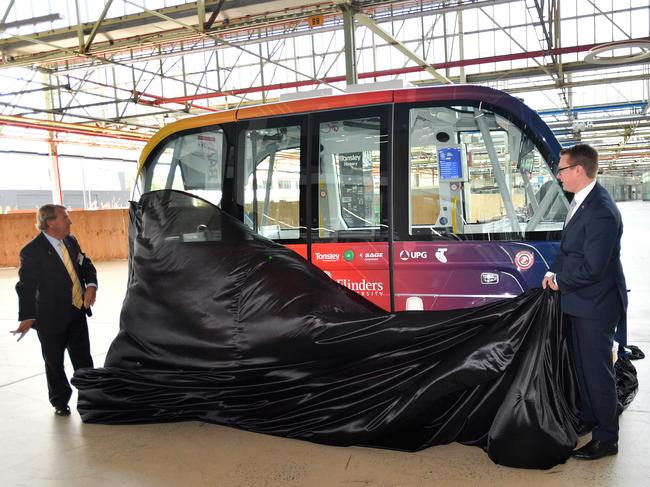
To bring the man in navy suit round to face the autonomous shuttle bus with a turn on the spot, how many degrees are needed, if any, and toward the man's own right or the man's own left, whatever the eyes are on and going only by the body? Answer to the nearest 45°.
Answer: approximately 45° to the man's own right

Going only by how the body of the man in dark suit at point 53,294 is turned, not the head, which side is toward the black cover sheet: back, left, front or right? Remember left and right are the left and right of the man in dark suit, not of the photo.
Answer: front

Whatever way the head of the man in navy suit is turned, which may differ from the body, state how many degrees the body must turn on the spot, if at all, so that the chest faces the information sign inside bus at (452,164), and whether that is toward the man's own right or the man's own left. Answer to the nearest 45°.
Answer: approximately 45° to the man's own right

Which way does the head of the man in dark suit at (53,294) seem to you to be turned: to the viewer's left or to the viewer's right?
to the viewer's right

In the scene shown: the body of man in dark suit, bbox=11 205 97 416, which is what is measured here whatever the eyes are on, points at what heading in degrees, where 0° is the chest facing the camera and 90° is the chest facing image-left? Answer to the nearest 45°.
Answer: approximately 315°

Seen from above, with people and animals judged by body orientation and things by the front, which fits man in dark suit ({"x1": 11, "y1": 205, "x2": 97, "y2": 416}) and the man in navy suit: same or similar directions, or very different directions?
very different directions

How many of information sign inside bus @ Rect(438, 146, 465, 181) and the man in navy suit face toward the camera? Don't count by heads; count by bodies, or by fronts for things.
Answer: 1

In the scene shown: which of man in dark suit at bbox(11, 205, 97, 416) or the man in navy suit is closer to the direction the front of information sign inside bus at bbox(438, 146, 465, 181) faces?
the man in navy suit

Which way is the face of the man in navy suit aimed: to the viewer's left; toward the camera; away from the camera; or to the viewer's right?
to the viewer's left

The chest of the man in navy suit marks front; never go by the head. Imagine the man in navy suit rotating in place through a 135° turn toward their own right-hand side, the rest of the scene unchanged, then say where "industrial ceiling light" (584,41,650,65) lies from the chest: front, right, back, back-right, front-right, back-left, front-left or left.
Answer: front-left

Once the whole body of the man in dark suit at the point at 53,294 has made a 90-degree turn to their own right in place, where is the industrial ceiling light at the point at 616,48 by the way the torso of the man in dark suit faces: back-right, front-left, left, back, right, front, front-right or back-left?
back-left

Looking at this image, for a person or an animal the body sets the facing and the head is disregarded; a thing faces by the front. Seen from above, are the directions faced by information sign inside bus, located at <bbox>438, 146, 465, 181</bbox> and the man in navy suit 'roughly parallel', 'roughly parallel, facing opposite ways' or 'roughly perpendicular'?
roughly perpendicular

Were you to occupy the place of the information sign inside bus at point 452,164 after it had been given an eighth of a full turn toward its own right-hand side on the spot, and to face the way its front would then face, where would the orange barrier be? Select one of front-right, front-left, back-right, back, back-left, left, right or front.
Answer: right

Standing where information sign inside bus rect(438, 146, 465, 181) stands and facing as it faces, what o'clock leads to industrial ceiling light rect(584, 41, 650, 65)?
The industrial ceiling light is roughly at 7 o'clock from the information sign inside bus.

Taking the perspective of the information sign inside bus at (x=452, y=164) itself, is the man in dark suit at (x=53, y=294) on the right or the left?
on its right

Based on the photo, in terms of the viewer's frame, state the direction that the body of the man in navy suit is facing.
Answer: to the viewer's left
